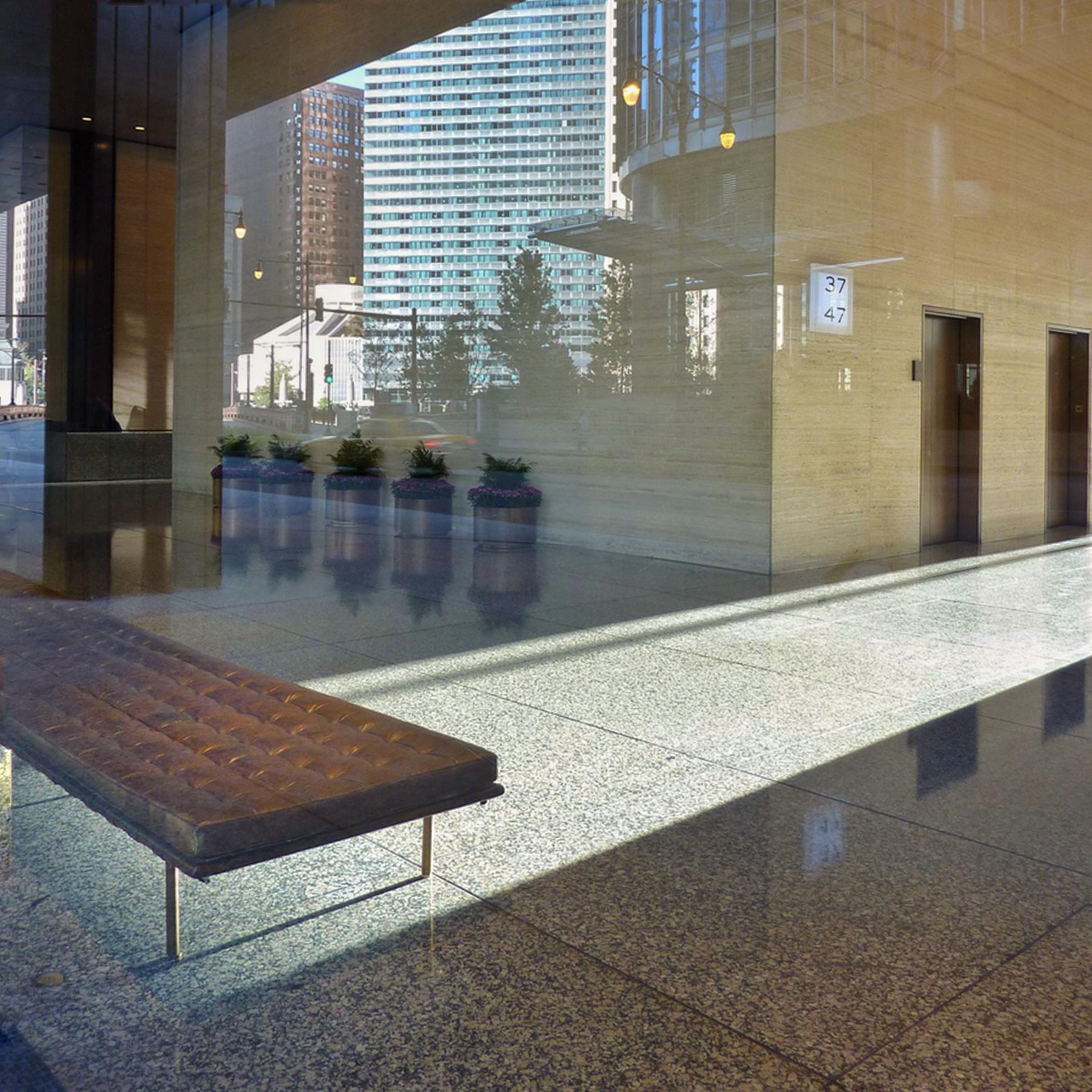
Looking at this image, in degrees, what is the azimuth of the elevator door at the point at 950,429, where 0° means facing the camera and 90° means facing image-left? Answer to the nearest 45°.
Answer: approximately 315°

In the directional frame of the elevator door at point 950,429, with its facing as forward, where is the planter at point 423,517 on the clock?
The planter is roughly at 4 o'clock from the elevator door.

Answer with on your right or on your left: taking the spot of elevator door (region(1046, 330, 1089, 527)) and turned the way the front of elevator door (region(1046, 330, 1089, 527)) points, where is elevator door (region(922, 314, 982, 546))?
on your right

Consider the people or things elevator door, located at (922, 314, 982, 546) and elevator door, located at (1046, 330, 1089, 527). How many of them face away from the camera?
0

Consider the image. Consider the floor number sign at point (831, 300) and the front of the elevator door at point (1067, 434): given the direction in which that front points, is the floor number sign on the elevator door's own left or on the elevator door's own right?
on the elevator door's own right

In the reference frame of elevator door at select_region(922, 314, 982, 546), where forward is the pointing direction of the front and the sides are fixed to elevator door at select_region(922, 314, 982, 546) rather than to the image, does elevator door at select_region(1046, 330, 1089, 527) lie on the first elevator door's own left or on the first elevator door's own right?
on the first elevator door's own left
